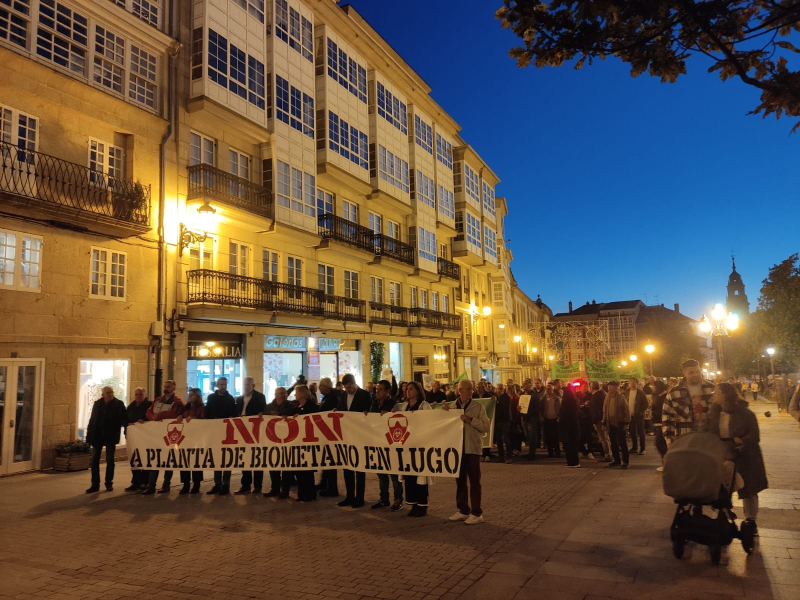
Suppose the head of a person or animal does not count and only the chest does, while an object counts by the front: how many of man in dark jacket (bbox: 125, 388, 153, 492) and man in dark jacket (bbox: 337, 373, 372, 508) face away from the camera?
0

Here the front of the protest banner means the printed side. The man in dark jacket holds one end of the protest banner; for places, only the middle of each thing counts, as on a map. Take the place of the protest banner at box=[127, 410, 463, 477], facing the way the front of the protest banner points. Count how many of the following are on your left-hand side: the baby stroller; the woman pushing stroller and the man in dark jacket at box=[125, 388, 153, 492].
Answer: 2

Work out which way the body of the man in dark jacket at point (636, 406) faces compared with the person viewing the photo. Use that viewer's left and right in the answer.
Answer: facing the viewer and to the left of the viewer

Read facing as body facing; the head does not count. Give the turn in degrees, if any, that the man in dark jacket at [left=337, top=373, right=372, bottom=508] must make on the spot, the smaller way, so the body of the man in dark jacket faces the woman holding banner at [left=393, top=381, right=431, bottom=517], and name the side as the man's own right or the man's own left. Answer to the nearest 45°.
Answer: approximately 90° to the man's own left

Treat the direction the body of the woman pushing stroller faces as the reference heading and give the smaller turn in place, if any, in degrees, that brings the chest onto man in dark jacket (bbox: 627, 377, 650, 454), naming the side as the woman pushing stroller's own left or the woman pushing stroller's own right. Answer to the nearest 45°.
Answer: approximately 135° to the woman pushing stroller's own right

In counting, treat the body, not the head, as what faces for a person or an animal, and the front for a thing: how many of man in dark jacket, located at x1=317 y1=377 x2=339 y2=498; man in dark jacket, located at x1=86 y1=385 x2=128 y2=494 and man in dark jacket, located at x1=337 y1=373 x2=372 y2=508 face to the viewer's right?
0

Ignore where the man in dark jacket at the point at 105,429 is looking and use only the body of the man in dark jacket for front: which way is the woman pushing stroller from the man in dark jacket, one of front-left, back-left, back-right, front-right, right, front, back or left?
front-left

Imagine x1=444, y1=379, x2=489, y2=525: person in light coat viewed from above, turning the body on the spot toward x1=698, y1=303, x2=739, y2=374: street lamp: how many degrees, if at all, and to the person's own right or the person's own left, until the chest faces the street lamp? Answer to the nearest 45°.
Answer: approximately 180°

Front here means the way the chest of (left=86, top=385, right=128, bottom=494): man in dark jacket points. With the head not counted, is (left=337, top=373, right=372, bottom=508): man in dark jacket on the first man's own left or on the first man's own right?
on the first man's own left

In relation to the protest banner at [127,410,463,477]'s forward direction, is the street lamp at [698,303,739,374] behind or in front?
behind

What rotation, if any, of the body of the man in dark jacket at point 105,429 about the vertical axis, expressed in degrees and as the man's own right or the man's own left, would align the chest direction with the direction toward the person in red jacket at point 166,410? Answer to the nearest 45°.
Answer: approximately 90° to the man's own left

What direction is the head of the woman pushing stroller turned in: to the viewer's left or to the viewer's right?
to the viewer's left

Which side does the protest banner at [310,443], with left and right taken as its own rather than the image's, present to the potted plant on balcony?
right

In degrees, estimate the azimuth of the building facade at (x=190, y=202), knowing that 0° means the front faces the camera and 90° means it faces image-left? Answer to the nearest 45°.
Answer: approximately 315°
